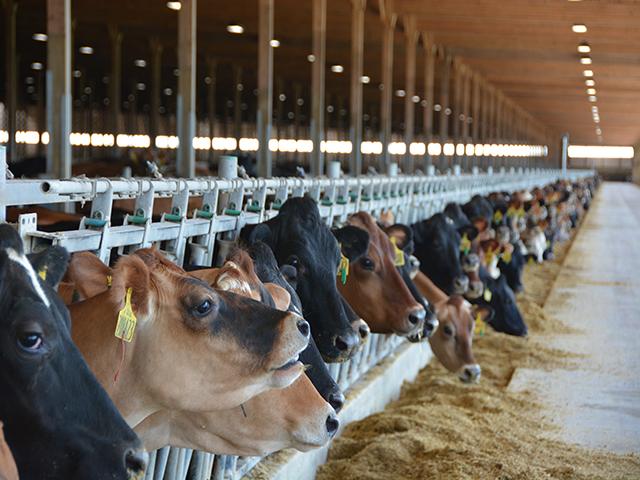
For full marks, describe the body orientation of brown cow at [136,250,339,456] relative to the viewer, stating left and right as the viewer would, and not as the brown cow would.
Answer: facing to the right of the viewer

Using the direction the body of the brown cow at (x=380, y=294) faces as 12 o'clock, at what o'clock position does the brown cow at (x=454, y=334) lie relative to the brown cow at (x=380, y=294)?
the brown cow at (x=454, y=334) is roughly at 8 o'clock from the brown cow at (x=380, y=294).

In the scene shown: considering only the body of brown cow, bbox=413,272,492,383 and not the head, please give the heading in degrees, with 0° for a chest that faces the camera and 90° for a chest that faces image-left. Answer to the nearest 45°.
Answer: approximately 315°

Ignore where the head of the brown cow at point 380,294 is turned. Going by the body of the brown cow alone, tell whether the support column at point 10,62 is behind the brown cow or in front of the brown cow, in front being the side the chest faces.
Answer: behind

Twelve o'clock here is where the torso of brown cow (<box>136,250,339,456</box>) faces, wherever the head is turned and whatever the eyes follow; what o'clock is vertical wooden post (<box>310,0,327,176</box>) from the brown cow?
The vertical wooden post is roughly at 9 o'clock from the brown cow.

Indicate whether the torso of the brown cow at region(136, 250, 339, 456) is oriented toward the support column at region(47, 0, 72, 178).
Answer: no

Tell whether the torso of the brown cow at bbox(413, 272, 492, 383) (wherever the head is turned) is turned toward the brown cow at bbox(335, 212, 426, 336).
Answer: no

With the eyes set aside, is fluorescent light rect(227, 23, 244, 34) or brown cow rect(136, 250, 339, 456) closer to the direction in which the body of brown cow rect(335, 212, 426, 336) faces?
the brown cow

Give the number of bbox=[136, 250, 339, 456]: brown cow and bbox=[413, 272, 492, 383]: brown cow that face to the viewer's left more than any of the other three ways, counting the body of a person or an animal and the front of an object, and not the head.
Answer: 0

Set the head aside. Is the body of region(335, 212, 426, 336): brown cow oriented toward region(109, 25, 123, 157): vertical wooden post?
no

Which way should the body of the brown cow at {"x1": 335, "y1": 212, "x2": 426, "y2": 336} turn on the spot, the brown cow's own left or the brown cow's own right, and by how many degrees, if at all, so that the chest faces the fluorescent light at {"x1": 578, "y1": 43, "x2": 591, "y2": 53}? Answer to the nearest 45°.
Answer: approximately 135° to the brown cow's own left

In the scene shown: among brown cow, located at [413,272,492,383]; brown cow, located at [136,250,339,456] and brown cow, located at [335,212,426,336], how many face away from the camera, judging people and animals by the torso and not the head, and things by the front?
0

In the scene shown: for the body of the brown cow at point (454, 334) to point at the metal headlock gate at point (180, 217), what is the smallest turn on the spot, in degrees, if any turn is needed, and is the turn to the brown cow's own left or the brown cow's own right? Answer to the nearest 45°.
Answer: approximately 45° to the brown cow's own right

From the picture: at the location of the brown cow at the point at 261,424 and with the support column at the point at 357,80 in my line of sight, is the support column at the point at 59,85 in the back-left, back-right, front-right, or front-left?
front-left
